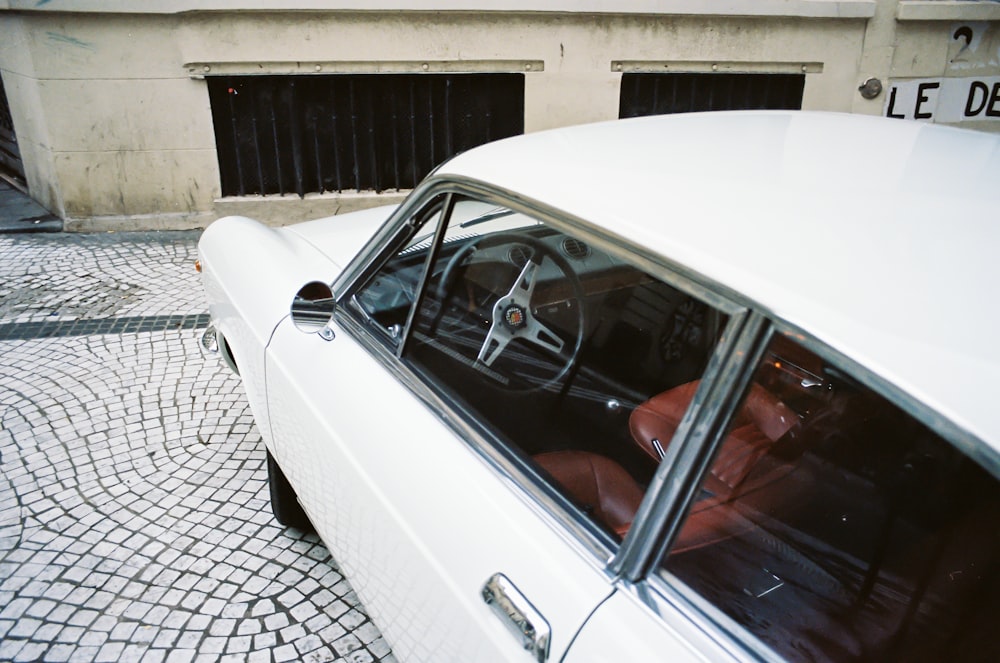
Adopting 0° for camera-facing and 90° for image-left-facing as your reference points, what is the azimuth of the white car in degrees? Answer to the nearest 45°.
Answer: approximately 135°

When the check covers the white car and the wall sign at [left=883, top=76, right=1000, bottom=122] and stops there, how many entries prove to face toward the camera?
1

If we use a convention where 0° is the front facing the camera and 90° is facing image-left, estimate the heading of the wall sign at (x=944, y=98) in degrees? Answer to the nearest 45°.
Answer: approximately 0°

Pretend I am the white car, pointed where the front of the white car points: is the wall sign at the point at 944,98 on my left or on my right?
on my right
